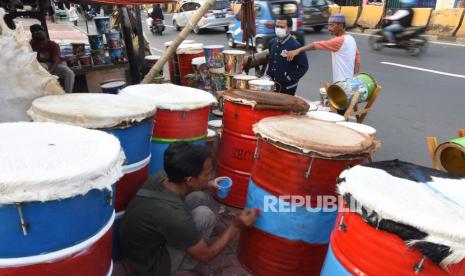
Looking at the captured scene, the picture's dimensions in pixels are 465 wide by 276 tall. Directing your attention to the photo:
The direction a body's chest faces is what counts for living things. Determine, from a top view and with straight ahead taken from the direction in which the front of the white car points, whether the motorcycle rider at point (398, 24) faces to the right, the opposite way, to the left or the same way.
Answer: the same way

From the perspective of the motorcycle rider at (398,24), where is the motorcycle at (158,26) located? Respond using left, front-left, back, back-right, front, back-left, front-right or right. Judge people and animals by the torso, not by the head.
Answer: front

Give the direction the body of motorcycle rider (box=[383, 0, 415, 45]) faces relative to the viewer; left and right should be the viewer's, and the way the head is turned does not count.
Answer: facing to the left of the viewer

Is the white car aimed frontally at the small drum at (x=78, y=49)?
no

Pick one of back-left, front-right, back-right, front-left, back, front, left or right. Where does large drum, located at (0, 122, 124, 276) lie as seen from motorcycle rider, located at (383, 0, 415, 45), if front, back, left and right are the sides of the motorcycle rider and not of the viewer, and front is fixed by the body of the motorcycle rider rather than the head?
left

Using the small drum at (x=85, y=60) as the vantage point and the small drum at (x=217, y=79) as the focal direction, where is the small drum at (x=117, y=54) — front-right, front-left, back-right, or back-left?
front-left

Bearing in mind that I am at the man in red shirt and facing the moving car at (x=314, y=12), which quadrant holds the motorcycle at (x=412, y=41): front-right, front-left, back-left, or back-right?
front-right

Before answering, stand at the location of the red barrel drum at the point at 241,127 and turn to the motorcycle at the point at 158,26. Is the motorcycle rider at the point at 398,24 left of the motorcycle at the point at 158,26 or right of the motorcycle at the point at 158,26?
right

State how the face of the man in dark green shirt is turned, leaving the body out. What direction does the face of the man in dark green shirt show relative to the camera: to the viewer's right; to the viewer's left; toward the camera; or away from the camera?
to the viewer's right

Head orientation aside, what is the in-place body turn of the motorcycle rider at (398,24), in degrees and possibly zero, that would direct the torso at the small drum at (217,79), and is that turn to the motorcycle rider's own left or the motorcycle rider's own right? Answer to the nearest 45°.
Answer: approximately 90° to the motorcycle rider's own left

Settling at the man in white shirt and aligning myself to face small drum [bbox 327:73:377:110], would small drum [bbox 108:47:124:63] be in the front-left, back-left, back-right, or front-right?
back-right

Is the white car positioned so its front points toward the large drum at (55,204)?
no

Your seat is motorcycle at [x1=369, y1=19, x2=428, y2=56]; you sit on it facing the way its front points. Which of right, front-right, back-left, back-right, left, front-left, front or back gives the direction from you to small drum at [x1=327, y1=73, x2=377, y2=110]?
left

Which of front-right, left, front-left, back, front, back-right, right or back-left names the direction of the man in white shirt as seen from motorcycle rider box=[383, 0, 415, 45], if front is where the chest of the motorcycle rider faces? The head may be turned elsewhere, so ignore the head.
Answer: left

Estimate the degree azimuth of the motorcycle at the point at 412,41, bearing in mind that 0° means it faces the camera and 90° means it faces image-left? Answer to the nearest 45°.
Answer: approximately 90°

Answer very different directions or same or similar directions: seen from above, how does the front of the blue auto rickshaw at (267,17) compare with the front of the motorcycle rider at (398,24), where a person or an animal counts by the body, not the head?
same or similar directions
